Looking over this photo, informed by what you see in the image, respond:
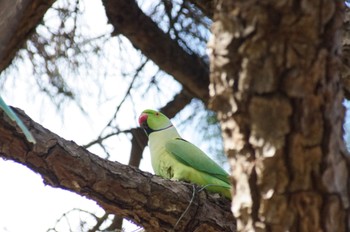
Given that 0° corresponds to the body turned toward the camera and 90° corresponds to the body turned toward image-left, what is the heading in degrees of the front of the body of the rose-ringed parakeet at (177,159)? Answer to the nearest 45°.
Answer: approximately 90°
